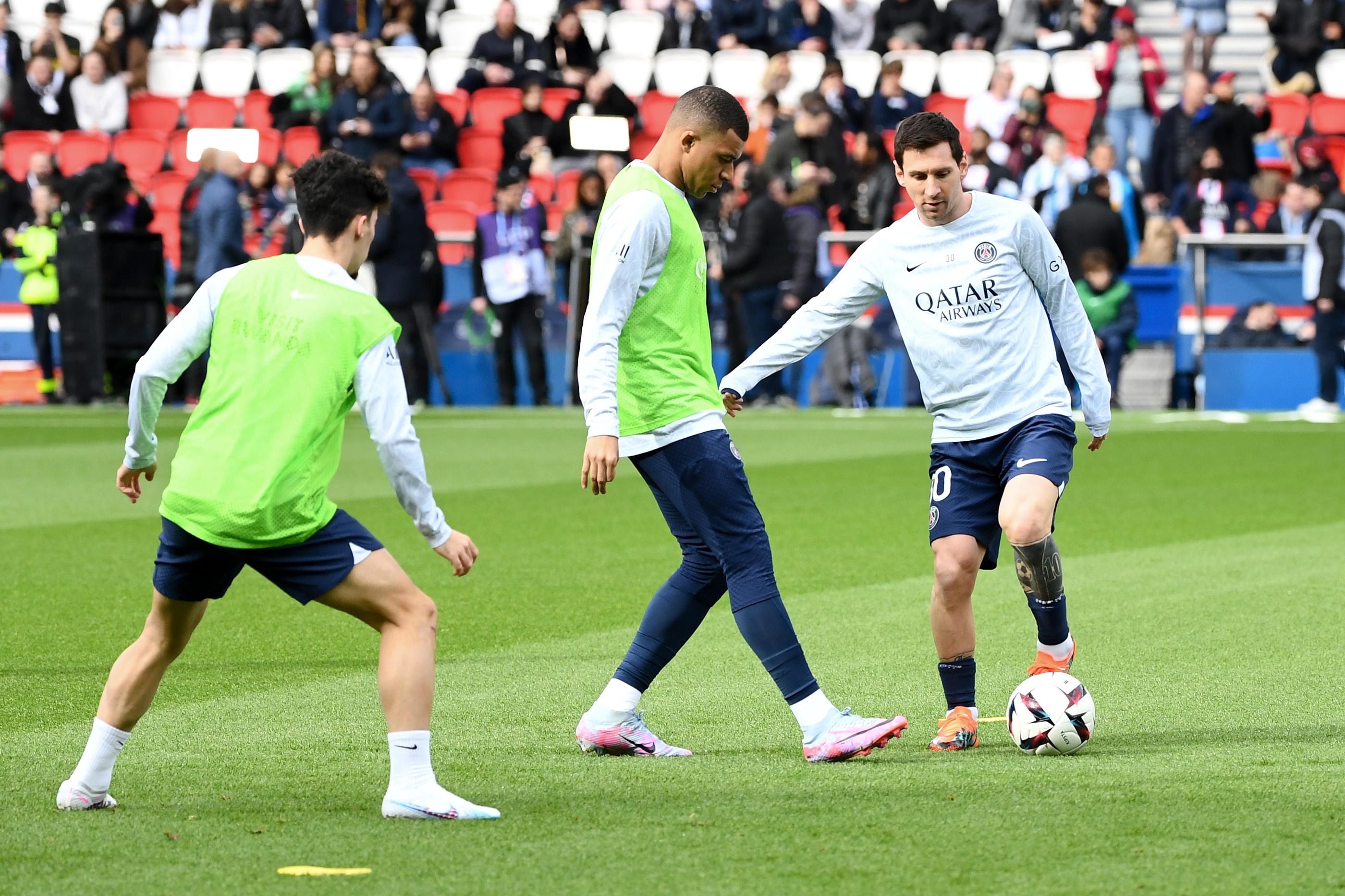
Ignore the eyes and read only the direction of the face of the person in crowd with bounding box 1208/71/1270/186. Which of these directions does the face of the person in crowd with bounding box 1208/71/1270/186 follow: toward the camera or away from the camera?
toward the camera

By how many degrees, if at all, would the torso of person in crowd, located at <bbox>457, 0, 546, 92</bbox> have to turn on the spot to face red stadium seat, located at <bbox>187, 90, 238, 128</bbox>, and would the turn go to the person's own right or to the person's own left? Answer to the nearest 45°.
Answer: approximately 90° to the person's own right

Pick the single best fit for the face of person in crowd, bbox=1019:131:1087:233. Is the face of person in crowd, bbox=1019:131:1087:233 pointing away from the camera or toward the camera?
toward the camera

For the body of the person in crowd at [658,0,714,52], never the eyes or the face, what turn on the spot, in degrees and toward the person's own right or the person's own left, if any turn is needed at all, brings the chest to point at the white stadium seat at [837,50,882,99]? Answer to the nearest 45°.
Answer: approximately 45° to the person's own left

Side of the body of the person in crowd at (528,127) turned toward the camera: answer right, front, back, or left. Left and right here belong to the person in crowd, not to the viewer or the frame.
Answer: front

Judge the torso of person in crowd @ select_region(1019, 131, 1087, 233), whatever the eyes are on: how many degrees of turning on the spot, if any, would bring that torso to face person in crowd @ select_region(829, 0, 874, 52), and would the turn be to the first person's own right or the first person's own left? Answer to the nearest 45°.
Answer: approximately 135° to the first person's own right

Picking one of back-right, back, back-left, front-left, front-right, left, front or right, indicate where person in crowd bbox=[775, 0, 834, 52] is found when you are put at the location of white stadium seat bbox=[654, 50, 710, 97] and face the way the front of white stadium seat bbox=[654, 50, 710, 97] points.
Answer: left

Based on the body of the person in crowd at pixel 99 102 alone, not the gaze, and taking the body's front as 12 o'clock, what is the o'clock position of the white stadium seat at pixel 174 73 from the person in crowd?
The white stadium seat is roughly at 7 o'clock from the person in crowd.

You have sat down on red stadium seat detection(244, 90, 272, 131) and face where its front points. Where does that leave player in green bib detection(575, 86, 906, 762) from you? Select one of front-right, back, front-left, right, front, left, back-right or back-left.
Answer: front

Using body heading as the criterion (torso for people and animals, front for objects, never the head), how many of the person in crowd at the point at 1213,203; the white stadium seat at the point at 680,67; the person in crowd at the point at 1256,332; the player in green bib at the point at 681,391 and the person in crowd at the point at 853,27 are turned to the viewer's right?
1

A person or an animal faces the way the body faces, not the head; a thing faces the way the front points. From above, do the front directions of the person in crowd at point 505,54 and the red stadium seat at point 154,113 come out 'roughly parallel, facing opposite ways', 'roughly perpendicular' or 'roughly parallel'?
roughly parallel

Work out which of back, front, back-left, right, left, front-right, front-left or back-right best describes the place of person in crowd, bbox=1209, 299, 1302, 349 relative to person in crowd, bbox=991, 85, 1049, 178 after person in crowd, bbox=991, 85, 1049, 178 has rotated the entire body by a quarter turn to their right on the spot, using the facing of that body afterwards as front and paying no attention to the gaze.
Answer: back-left

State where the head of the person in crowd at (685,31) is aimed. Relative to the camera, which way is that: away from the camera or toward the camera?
toward the camera

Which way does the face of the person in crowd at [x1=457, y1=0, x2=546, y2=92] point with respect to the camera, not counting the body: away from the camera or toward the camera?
toward the camera

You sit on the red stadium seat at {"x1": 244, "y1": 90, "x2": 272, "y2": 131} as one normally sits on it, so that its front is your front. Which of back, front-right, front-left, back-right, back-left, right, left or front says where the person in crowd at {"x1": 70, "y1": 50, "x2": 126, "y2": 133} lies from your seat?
right

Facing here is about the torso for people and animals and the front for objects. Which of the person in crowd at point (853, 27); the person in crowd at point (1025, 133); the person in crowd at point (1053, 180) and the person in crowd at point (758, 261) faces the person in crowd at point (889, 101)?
the person in crowd at point (853, 27)

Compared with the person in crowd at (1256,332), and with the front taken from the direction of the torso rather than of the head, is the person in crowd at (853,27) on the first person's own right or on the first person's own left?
on the first person's own right

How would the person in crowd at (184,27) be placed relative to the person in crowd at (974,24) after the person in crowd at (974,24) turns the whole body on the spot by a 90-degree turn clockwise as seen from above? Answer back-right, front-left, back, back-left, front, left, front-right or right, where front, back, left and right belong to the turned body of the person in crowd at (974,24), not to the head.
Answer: front

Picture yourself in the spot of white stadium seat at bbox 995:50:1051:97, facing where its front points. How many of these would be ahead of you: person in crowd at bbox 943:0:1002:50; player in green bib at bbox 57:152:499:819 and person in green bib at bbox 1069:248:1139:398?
2

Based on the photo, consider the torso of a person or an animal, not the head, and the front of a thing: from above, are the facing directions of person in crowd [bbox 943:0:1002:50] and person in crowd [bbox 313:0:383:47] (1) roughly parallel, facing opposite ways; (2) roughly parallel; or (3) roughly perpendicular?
roughly parallel

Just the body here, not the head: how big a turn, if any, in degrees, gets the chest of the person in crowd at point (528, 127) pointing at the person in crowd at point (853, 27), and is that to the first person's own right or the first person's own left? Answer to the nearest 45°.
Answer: approximately 135° to the first person's own left
